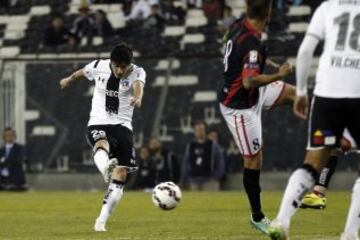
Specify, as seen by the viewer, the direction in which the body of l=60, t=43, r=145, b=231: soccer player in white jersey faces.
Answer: toward the camera

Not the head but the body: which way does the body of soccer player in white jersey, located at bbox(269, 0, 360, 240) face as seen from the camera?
away from the camera

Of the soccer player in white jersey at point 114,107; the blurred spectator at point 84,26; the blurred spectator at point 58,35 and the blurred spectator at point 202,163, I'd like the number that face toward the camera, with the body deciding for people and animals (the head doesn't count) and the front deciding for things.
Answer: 4

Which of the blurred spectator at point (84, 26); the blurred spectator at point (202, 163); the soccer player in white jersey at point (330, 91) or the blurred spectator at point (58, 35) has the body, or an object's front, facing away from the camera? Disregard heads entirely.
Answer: the soccer player in white jersey

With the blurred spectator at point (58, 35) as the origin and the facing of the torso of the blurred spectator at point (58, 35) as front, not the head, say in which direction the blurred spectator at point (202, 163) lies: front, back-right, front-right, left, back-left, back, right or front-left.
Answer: front-left

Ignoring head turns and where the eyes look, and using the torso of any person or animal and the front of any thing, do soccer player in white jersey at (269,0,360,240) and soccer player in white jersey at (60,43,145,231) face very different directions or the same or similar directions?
very different directions

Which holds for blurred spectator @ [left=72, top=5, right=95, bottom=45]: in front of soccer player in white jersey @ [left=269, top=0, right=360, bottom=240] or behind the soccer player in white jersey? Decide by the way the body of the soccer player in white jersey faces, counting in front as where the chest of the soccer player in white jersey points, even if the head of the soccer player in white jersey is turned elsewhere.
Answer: in front

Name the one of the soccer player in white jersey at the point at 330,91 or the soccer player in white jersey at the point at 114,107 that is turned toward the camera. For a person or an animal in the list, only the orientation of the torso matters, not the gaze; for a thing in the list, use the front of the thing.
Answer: the soccer player in white jersey at the point at 114,107

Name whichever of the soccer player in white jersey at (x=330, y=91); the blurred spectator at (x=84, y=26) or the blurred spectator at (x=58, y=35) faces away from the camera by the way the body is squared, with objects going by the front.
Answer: the soccer player in white jersey

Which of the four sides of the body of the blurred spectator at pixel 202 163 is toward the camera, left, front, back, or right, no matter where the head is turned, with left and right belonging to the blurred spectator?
front

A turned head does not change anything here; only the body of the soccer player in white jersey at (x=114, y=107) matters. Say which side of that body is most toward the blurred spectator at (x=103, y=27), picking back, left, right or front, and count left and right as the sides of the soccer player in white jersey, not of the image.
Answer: back

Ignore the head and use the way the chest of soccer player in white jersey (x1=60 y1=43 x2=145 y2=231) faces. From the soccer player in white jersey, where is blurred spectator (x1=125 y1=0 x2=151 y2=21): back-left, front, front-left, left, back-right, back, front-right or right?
back

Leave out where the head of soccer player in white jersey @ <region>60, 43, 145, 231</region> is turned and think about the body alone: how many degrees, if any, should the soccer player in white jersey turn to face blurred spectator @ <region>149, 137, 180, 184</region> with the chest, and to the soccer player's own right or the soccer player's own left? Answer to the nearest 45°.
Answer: approximately 180°

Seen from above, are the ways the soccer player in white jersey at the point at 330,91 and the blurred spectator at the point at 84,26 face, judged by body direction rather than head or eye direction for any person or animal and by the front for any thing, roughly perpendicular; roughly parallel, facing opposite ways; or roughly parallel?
roughly parallel, facing opposite ways

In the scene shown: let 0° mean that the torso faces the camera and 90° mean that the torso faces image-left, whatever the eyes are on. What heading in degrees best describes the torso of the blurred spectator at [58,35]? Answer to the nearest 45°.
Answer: approximately 0°
